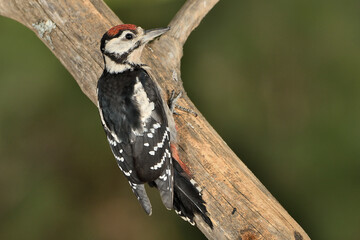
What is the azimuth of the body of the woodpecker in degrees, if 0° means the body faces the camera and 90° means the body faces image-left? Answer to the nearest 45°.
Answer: approximately 225°
